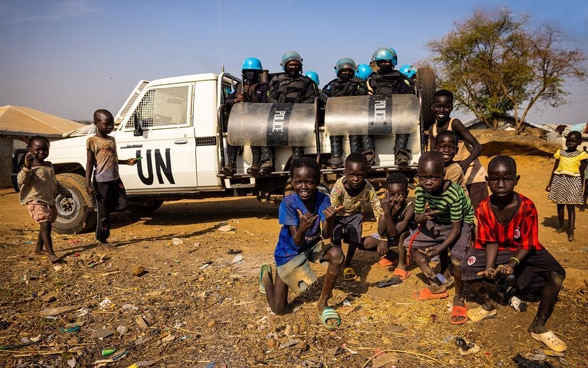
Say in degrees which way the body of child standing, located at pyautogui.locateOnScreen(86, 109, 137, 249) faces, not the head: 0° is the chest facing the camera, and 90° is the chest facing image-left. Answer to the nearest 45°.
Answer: approximately 315°

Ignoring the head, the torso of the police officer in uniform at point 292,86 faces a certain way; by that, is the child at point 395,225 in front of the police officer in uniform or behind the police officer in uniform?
in front

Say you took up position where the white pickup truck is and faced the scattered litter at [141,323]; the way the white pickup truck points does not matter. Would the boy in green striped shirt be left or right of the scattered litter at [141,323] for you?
left

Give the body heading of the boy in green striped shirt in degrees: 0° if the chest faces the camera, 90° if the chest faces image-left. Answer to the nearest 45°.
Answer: approximately 45°

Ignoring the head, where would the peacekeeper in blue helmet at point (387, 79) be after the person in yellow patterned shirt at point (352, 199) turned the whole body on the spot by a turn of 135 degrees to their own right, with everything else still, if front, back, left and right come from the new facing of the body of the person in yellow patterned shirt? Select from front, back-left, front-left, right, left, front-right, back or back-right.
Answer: front-right

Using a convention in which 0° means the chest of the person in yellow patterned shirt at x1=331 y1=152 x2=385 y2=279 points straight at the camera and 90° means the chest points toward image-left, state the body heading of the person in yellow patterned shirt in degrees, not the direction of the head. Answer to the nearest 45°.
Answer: approximately 0°
